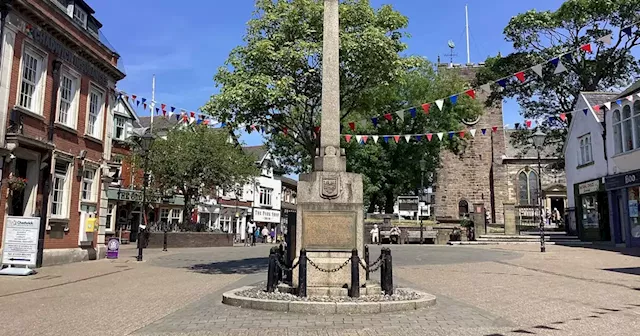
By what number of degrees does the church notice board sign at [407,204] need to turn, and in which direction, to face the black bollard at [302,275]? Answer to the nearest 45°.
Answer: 0° — it already faces it

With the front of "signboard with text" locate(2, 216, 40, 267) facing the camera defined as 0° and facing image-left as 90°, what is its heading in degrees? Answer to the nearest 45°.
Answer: approximately 0°

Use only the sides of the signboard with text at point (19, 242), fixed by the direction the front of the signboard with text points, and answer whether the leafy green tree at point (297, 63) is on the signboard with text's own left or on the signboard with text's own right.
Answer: on the signboard with text's own left

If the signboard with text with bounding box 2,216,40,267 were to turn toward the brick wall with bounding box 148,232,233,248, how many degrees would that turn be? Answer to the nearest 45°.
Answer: approximately 135° to its left

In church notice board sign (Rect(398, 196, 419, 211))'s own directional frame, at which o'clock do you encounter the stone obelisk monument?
The stone obelisk monument is roughly at 12 o'clock from the church notice board sign.

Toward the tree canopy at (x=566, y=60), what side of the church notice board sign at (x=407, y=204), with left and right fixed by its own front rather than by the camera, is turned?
left

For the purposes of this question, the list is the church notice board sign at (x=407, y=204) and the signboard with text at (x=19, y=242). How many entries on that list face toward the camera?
2

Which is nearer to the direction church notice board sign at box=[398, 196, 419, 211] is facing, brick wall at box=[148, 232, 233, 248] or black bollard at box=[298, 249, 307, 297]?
the black bollard

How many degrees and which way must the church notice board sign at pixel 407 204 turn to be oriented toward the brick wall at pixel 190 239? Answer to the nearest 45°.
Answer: approximately 45° to its right

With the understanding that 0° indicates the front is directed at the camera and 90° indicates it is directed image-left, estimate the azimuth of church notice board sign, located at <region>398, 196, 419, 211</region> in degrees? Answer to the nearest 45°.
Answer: approximately 0°
